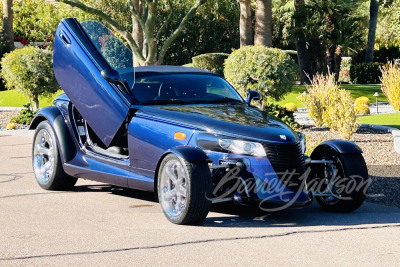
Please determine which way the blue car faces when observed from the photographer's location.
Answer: facing the viewer and to the right of the viewer

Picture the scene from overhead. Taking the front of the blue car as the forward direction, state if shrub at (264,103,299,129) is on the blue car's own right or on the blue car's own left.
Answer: on the blue car's own left

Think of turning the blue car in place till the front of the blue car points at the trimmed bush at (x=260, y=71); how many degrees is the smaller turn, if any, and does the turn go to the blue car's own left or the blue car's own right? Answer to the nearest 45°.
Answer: approximately 135° to the blue car's own left

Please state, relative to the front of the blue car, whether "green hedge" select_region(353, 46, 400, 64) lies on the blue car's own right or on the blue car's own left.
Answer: on the blue car's own left

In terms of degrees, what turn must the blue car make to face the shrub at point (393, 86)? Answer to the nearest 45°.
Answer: approximately 90° to its left

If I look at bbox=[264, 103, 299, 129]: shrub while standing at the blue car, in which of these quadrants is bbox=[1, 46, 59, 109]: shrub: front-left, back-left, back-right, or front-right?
front-left
